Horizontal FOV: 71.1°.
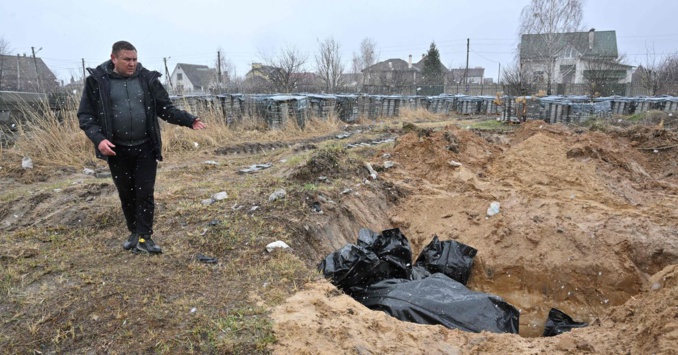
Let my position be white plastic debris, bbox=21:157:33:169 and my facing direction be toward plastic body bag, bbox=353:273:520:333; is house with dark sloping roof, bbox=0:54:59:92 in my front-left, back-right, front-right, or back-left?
back-left

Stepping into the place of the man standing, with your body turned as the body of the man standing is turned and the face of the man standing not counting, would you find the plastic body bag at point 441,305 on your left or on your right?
on your left

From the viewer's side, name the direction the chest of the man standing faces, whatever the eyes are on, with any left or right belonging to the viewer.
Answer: facing the viewer

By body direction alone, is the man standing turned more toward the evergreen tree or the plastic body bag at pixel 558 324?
the plastic body bag

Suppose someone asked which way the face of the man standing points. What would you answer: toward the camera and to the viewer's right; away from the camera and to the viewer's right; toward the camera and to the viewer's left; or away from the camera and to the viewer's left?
toward the camera and to the viewer's right

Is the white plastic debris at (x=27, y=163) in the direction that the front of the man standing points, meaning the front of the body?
no

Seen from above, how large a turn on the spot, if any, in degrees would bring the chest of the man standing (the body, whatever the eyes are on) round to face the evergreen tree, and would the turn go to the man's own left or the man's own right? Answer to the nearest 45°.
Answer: approximately 135° to the man's own left

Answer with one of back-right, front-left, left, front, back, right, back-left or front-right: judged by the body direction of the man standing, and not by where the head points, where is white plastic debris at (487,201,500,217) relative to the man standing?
left

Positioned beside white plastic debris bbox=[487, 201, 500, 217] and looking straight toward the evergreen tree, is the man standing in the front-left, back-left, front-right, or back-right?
back-left

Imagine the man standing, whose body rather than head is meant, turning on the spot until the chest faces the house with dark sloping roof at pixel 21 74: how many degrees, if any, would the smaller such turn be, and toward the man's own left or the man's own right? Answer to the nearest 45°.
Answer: approximately 180°

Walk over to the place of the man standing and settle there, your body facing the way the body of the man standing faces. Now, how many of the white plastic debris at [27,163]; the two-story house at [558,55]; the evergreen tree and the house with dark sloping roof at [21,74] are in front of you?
0

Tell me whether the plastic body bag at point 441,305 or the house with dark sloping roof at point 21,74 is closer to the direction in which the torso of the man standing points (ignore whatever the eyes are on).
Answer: the plastic body bag

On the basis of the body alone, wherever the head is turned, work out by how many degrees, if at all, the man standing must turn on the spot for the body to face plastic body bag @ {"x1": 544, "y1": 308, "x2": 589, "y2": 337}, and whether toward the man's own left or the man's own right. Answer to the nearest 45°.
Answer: approximately 90° to the man's own left

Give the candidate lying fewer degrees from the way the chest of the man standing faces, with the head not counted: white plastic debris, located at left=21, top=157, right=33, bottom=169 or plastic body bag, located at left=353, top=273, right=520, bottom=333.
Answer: the plastic body bag
